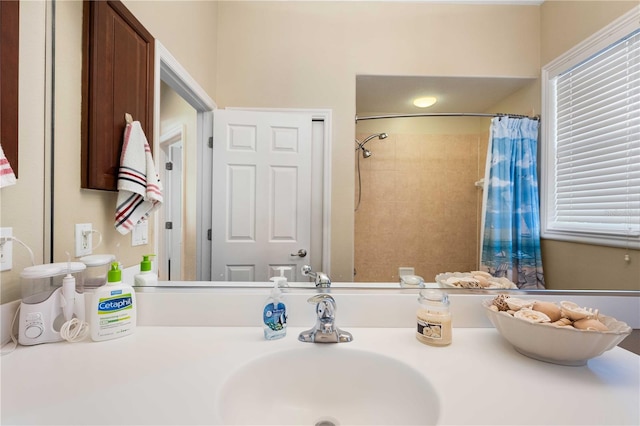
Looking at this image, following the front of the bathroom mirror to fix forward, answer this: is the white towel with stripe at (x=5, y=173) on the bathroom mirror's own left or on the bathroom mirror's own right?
on the bathroom mirror's own right

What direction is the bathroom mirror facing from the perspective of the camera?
toward the camera

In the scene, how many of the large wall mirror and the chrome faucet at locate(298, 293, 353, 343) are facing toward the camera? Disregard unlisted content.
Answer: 2

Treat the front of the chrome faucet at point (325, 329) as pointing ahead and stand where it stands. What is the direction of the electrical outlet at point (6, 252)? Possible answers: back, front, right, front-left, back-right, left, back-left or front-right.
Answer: right

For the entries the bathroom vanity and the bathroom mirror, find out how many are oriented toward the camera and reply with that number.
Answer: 2

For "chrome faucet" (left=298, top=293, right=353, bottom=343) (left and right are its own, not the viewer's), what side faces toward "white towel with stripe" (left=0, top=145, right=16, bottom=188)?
right

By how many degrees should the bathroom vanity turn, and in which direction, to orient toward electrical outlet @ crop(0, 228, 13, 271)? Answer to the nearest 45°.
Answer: approximately 90° to its right

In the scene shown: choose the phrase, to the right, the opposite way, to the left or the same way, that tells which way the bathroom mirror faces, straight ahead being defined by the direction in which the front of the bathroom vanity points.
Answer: the same way

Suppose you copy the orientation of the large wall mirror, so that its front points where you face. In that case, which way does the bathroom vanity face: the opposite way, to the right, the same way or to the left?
the same way

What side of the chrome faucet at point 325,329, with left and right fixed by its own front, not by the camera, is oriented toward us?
front

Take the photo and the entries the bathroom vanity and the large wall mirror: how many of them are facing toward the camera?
2

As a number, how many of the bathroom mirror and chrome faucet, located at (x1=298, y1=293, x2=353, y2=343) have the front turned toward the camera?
2

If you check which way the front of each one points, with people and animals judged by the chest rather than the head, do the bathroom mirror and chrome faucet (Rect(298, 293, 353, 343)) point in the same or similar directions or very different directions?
same or similar directions

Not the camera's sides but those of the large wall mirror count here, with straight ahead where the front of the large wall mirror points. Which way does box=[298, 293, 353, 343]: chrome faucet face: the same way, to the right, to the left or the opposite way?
the same way
